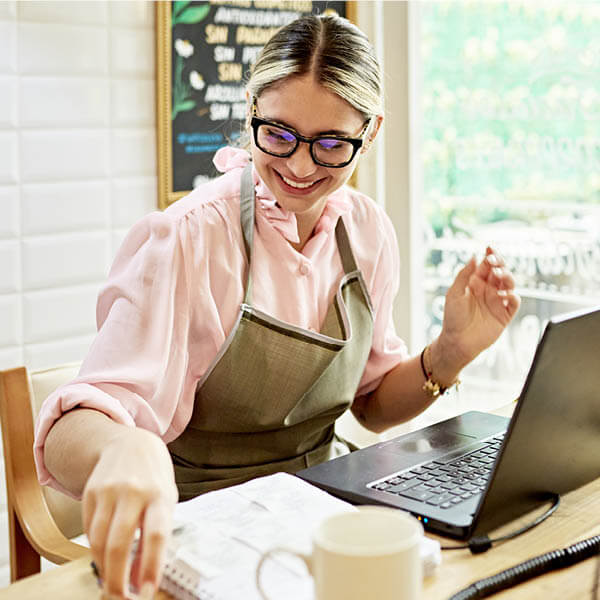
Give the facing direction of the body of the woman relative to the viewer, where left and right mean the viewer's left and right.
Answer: facing the viewer and to the right of the viewer

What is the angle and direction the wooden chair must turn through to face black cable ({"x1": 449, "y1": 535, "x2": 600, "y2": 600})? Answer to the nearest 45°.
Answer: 0° — it already faces it

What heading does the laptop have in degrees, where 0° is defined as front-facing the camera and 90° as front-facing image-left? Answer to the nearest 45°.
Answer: approximately 135°

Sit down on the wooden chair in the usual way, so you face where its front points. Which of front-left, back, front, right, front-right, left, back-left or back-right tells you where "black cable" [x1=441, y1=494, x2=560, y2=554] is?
front

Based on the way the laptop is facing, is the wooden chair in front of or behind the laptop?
in front

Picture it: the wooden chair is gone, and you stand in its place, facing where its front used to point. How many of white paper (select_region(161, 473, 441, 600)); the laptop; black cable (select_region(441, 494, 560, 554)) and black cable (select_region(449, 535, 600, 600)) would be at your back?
0

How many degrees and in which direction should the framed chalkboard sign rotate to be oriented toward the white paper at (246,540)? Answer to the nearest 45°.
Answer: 0° — it already faces it

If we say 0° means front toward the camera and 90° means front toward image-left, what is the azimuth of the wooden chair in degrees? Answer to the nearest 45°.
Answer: approximately 315°

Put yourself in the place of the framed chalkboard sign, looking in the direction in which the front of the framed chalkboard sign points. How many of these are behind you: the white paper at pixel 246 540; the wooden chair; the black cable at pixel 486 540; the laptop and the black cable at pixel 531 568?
0

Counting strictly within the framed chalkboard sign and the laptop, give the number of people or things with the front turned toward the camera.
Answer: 1

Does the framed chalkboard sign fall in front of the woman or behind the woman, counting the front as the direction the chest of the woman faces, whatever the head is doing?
behind

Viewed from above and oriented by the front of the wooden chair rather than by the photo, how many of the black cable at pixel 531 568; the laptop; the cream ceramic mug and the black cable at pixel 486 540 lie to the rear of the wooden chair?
0

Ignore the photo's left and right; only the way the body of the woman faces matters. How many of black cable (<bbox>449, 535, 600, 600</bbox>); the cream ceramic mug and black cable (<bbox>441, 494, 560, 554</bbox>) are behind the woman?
0

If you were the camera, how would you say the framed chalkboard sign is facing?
facing the viewer

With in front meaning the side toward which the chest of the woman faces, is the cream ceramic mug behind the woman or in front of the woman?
in front

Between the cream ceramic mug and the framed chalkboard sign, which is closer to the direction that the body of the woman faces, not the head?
the cream ceramic mug

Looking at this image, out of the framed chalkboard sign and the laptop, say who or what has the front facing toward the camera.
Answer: the framed chalkboard sign

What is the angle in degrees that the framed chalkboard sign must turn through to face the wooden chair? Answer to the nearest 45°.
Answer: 0° — it already faces it
